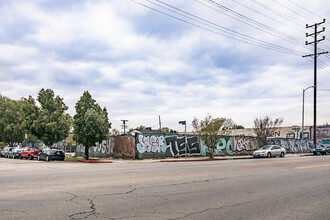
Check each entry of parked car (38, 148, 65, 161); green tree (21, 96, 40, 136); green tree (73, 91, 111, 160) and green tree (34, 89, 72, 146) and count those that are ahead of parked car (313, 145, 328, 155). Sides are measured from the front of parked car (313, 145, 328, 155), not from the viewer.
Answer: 4

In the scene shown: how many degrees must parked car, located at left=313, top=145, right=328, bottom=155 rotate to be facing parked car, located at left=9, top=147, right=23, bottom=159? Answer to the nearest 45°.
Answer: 0° — it already faces it

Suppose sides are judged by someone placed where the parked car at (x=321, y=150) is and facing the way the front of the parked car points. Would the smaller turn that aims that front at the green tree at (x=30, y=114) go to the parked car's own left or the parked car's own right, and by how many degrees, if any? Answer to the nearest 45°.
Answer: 0° — it already faces it

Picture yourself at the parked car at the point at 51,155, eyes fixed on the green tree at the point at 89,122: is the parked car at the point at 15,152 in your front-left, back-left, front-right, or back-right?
back-left

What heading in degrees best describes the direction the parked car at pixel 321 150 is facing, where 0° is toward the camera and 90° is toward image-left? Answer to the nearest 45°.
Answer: approximately 45°

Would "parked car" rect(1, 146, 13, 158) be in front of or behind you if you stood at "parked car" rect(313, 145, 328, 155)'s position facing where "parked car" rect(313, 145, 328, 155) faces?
in front

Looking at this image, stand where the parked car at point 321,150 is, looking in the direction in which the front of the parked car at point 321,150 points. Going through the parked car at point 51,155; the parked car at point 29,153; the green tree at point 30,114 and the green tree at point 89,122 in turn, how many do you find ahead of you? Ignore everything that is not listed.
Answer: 4

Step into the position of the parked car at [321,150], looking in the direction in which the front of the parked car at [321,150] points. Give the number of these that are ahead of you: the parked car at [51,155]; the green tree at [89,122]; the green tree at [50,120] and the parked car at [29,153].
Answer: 4

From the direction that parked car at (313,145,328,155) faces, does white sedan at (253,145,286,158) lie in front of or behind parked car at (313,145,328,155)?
in front

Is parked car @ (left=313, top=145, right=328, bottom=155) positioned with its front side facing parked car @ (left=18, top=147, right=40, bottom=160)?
yes
